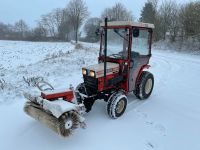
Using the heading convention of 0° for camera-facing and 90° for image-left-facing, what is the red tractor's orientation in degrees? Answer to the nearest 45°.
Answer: approximately 45°

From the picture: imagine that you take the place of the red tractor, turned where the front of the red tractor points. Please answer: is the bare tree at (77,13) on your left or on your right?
on your right

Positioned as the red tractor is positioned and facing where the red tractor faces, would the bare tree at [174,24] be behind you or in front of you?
behind
